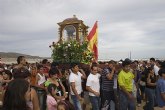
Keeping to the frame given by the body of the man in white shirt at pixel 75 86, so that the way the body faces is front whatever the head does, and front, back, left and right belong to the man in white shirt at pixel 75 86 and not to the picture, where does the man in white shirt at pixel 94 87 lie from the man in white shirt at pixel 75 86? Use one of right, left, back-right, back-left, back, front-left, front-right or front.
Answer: front-left

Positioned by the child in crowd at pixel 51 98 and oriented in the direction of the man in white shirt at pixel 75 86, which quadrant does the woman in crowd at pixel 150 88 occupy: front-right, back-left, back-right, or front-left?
front-right

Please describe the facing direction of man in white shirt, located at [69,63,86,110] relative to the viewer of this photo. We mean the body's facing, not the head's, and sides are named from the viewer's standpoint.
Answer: facing the viewer and to the right of the viewer

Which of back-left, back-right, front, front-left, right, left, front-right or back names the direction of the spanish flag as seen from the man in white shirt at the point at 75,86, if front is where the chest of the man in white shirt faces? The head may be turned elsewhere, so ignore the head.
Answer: back-left

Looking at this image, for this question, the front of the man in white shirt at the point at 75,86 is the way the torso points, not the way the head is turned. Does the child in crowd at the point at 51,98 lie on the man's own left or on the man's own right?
on the man's own right

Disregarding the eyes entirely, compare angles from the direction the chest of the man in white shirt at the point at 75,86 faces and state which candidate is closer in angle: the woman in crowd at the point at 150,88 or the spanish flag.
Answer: the woman in crowd

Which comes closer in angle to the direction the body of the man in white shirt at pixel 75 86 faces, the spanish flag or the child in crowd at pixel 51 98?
the child in crowd
